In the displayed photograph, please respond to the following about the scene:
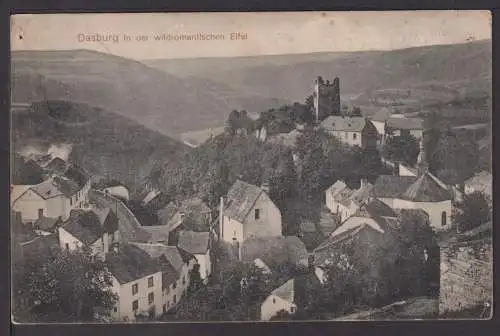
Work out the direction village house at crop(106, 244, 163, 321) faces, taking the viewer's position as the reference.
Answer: facing the viewer and to the right of the viewer
